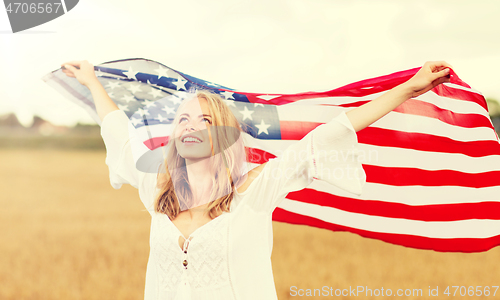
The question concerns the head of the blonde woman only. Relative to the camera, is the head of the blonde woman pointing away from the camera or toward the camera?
toward the camera

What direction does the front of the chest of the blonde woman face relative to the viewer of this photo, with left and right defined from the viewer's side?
facing the viewer and to the left of the viewer
